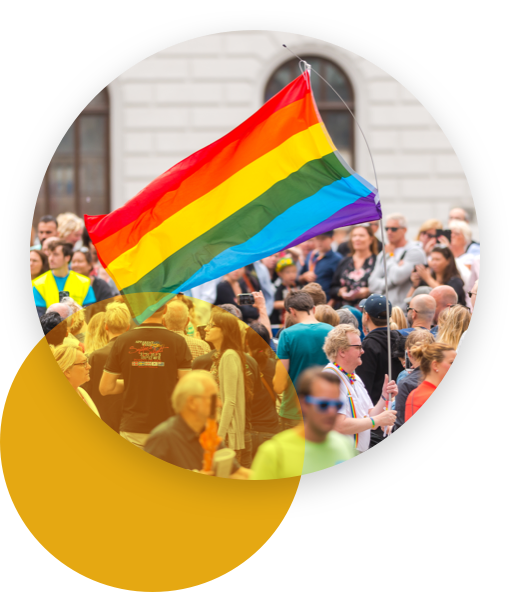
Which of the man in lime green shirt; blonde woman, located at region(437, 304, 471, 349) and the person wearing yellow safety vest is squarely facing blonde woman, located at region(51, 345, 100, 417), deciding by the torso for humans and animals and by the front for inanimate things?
the person wearing yellow safety vest

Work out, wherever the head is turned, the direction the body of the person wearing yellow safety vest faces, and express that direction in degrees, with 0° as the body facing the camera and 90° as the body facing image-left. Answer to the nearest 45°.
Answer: approximately 0°

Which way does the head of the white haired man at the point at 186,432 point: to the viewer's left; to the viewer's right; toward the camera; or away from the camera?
to the viewer's right

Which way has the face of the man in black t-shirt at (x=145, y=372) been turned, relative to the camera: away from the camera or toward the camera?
away from the camera

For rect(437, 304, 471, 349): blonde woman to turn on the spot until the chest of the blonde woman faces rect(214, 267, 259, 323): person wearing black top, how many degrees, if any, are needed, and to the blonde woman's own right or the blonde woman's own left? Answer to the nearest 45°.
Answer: approximately 45° to the blonde woman's own left

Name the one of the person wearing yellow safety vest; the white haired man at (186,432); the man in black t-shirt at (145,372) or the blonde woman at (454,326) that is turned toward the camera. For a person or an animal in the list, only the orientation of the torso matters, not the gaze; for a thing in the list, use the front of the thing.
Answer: the person wearing yellow safety vest

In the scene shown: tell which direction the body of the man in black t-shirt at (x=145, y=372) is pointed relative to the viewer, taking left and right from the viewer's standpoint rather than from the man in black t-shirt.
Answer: facing away from the viewer

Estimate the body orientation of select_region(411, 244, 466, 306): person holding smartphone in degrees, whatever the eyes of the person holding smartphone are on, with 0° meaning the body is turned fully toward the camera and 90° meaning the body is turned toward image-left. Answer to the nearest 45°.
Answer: approximately 45°
